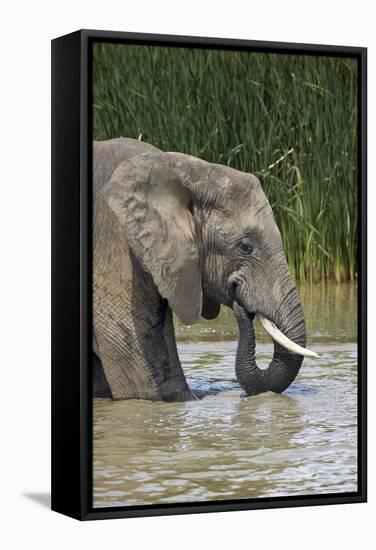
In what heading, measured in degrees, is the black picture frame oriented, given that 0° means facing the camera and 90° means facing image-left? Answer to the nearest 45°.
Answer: approximately 315°
